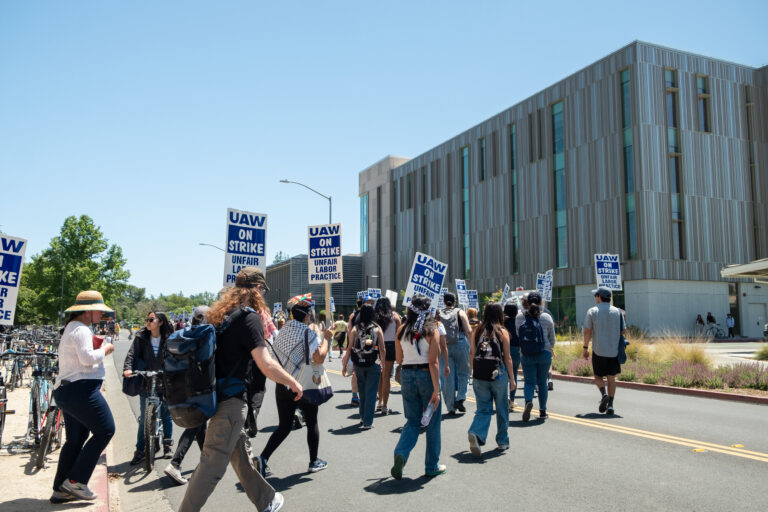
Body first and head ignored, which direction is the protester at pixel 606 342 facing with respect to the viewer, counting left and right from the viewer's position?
facing away from the viewer

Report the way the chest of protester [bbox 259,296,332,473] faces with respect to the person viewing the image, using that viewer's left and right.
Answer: facing away from the viewer and to the right of the viewer

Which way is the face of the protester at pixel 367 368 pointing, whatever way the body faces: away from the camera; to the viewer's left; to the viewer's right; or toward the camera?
away from the camera

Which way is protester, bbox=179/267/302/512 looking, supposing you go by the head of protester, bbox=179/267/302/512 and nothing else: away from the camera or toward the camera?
away from the camera

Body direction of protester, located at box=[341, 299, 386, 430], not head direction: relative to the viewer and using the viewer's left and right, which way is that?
facing away from the viewer

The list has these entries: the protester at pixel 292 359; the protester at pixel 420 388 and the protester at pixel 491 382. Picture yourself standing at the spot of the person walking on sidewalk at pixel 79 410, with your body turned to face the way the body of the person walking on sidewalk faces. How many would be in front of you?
3

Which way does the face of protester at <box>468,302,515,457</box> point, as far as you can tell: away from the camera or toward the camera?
away from the camera

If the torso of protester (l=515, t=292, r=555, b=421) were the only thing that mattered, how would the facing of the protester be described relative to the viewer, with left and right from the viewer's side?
facing away from the viewer
